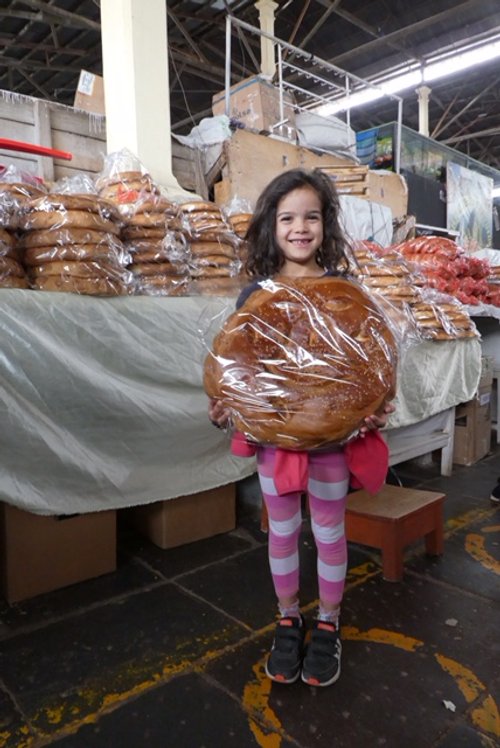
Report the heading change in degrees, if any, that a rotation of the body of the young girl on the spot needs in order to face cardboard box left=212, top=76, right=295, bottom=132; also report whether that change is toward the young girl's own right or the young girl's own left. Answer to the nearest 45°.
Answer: approximately 180°

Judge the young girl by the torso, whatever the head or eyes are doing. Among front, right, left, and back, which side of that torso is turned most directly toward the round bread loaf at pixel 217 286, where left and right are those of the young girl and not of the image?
back

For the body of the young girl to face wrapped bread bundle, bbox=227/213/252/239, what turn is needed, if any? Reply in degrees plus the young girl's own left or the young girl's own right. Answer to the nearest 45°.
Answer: approximately 180°

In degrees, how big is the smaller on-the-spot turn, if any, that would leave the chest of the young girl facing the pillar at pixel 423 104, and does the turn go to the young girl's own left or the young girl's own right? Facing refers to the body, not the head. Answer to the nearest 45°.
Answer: approximately 180°

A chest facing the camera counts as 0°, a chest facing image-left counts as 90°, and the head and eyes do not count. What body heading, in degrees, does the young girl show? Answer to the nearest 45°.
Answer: approximately 0°

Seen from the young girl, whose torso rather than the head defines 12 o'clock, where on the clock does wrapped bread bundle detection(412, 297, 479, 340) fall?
The wrapped bread bundle is roughly at 7 o'clock from the young girl.

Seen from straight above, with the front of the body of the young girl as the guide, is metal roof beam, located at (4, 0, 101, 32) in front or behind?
behind

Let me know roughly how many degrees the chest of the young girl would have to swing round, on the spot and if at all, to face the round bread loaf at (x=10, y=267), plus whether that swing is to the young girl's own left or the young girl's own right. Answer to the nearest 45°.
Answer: approximately 90° to the young girl's own right

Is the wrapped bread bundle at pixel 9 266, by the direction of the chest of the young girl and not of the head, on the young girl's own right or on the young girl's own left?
on the young girl's own right

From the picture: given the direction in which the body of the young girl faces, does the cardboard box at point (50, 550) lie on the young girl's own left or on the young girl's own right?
on the young girl's own right

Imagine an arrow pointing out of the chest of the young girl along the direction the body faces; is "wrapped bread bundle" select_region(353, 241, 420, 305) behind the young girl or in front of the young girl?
behind

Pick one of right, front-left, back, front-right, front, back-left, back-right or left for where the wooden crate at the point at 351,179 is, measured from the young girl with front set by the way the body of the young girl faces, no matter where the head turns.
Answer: back

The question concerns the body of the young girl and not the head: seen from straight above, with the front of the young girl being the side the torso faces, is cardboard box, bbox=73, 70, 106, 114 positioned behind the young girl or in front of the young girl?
behind
